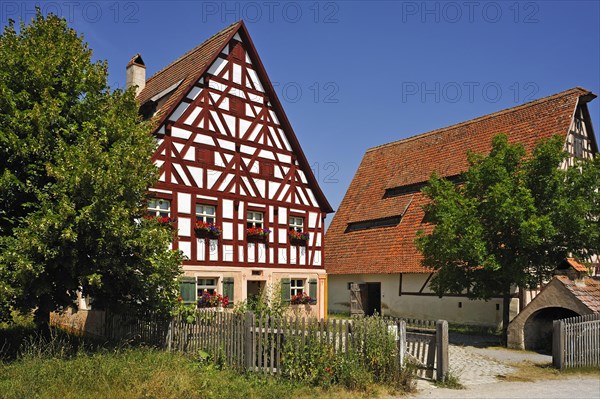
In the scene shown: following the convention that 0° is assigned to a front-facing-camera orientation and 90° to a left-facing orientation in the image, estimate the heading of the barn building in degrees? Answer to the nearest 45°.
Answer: approximately 45°

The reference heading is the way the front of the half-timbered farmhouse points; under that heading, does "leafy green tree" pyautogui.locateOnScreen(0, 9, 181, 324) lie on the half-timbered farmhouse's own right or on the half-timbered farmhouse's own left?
on the half-timbered farmhouse's own right

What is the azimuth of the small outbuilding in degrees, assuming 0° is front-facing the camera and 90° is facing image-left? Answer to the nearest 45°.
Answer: approximately 45°

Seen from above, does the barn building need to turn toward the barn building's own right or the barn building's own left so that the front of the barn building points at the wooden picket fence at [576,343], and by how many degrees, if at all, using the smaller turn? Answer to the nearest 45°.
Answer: approximately 45° to the barn building's own left
